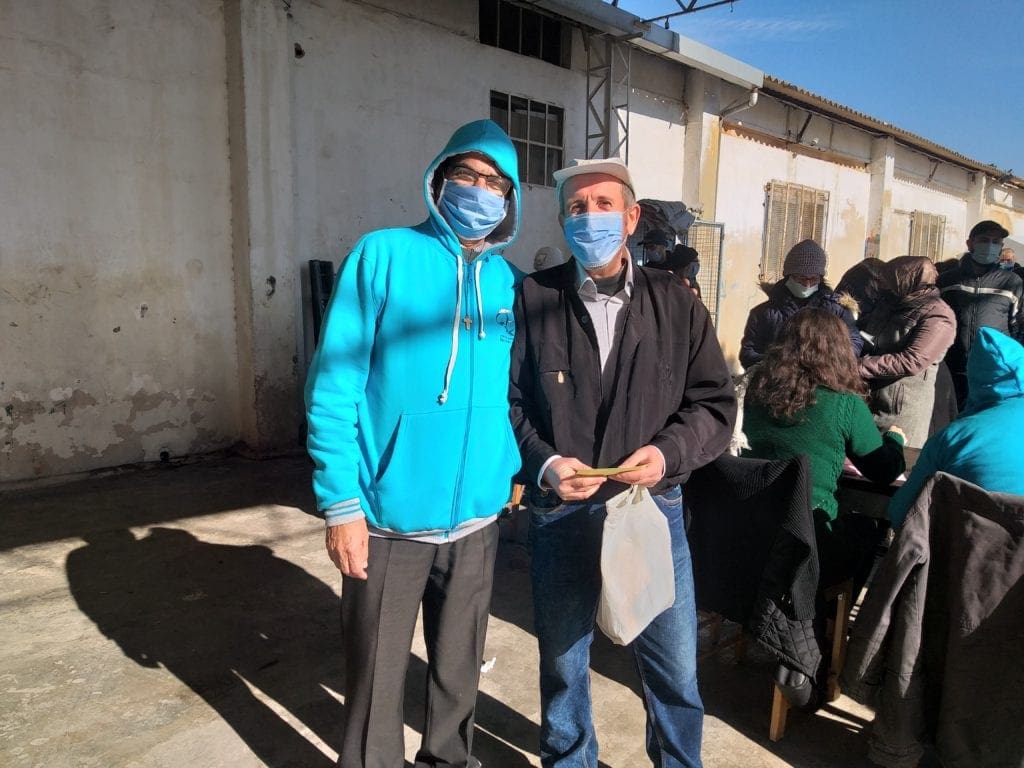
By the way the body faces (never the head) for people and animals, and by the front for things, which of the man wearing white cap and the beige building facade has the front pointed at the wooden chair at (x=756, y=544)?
the beige building facade

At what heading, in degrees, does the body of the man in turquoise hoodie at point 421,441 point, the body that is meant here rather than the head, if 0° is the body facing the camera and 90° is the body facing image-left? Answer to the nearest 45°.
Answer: approximately 315°

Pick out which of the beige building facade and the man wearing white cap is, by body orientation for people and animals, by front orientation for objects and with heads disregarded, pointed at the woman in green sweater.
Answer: the beige building facade

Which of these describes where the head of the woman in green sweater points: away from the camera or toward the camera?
away from the camera

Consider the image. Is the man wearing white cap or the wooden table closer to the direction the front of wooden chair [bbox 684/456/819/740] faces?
the wooden table

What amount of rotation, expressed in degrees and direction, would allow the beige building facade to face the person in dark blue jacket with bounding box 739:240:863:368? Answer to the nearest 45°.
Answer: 0° — it already faces them

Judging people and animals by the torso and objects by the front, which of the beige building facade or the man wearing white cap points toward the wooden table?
the beige building facade

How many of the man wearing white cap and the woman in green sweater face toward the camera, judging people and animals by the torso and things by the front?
1

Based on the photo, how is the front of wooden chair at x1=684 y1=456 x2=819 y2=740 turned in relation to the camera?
facing away from the viewer and to the right of the viewer

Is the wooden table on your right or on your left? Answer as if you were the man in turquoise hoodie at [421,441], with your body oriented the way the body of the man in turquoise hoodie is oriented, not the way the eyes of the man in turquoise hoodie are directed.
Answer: on your left

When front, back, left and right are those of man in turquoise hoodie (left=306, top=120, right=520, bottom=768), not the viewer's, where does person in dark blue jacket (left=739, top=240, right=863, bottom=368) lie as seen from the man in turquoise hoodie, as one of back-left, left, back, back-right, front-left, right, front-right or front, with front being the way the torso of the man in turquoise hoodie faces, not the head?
left
